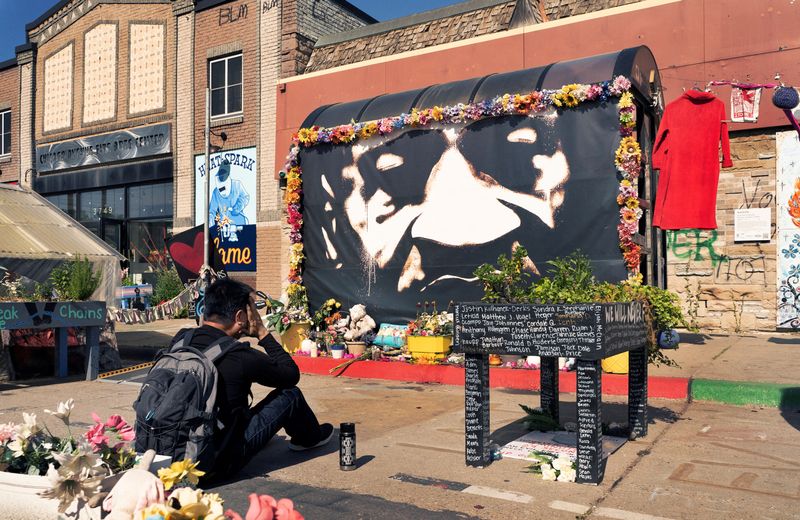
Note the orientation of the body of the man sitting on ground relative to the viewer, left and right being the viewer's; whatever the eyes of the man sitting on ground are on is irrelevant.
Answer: facing away from the viewer and to the right of the viewer

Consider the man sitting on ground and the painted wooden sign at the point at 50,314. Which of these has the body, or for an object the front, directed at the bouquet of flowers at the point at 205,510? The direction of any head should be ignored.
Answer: the painted wooden sign

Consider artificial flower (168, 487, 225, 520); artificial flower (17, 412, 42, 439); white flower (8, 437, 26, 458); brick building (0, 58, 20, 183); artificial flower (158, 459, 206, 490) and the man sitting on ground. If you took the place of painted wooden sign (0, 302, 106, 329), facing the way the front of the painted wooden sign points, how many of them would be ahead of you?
5

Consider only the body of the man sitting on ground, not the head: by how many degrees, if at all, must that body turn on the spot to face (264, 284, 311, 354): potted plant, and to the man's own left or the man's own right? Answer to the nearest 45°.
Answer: approximately 45° to the man's own left

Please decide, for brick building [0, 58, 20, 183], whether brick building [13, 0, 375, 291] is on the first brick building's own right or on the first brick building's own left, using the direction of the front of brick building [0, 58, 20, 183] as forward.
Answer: on the first brick building's own left

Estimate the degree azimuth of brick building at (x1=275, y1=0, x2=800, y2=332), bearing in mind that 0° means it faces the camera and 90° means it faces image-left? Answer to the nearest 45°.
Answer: approximately 45°

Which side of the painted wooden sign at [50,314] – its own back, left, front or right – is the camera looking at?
front

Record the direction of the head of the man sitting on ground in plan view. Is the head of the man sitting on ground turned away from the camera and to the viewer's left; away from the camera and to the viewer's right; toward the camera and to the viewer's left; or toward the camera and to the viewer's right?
away from the camera and to the viewer's right

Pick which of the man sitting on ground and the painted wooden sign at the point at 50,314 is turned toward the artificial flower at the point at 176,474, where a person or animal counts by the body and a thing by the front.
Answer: the painted wooden sign

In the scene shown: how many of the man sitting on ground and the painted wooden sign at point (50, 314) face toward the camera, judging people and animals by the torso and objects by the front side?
1

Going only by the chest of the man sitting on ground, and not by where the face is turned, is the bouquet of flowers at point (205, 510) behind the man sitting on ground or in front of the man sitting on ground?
behind

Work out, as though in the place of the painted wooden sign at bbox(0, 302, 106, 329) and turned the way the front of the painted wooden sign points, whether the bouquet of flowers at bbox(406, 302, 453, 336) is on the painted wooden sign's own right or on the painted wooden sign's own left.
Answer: on the painted wooden sign's own left

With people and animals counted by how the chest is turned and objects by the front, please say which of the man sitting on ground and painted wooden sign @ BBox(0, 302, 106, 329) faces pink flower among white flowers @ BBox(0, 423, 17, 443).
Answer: the painted wooden sign
